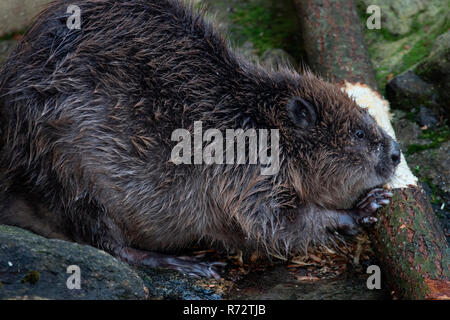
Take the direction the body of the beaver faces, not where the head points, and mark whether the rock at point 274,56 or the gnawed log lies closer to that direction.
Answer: the gnawed log

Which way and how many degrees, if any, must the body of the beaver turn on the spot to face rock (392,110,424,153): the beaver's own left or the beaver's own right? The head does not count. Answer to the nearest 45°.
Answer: approximately 45° to the beaver's own left

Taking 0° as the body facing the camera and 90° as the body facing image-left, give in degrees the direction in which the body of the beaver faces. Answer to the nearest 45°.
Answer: approximately 270°

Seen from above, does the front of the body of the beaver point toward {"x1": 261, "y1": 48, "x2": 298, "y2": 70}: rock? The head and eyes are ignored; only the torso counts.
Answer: no

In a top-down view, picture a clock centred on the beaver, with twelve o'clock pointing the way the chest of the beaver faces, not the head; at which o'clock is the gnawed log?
The gnawed log is roughly at 12 o'clock from the beaver.

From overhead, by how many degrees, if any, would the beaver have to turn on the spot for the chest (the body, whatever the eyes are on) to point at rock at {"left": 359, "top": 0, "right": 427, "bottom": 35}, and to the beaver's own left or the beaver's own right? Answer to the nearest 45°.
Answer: approximately 45° to the beaver's own left
